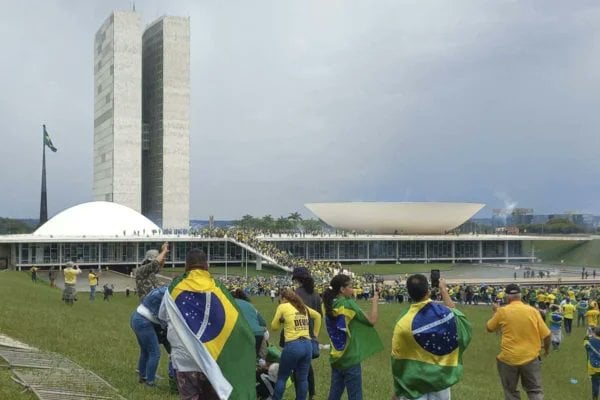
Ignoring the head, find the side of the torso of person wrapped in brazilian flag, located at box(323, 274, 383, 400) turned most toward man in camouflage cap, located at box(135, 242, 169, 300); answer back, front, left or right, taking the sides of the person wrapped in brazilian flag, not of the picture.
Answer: left

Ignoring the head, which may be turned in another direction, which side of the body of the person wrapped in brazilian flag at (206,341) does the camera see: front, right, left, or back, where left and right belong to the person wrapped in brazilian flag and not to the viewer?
back

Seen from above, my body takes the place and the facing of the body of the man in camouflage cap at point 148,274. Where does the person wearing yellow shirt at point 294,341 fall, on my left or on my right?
on my right

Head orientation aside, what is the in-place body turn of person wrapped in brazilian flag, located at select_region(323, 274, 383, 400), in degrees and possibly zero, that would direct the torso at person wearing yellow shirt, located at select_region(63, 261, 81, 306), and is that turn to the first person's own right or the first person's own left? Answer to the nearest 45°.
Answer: approximately 90° to the first person's own left

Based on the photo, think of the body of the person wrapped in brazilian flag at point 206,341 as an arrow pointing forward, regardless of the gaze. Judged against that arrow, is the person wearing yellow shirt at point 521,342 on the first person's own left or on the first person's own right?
on the first person's own right

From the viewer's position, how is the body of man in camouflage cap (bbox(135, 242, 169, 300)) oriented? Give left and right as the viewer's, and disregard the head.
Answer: facing away from the viewer and to the right of the viewer

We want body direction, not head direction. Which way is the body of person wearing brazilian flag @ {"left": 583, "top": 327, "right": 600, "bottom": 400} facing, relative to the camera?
away from the camera

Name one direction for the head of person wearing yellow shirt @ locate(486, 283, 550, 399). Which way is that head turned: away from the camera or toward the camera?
away from the camera

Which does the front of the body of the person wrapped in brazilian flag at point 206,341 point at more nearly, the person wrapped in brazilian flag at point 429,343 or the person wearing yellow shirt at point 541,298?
the person wearing yellow shirt

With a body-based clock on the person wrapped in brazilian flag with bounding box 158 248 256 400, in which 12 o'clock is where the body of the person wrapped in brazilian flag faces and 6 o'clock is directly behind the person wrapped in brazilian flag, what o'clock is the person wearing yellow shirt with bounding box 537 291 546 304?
The person wearing yellow shirt is roughly at 1 o'clock from the person wrapped in brazilian flag.

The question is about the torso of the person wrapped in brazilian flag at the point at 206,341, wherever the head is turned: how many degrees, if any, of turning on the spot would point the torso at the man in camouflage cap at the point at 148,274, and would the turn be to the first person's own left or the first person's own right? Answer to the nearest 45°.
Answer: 0° — they already face them

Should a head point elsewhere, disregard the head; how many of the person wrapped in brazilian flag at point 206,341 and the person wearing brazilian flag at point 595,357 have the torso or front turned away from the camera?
2

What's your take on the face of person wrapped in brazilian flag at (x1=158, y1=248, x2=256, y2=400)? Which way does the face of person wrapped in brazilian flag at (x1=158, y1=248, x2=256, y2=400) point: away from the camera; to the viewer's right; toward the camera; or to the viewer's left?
away from the camera

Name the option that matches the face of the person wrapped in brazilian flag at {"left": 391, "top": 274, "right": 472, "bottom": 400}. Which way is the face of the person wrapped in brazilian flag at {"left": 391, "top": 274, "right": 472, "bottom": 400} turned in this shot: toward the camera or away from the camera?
away from the camera

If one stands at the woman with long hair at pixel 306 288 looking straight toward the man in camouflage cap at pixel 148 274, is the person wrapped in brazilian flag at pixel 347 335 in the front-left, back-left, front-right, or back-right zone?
back-left
